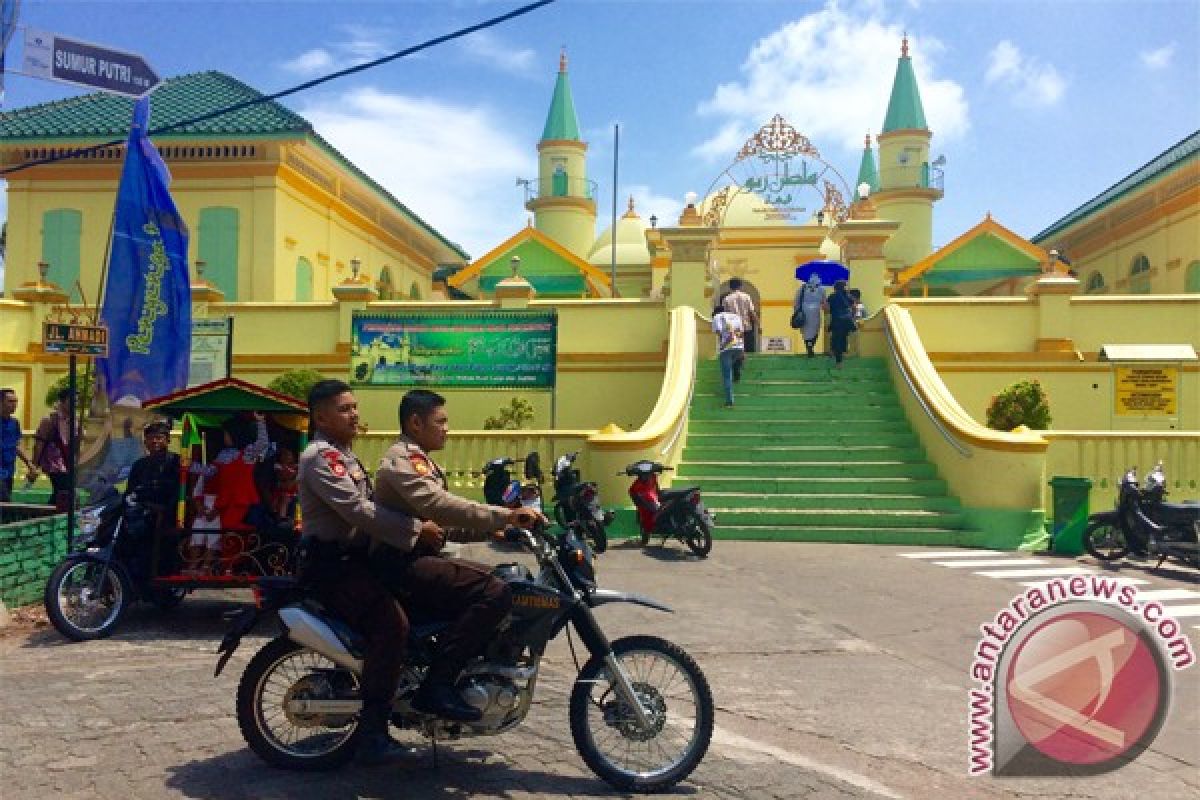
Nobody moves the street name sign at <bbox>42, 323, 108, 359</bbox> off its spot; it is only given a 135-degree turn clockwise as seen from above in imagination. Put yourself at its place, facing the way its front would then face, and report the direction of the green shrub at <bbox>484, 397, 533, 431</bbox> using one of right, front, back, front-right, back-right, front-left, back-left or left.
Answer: right

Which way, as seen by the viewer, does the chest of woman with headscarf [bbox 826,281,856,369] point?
away from the camera

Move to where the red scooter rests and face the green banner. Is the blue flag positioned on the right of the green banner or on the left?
left

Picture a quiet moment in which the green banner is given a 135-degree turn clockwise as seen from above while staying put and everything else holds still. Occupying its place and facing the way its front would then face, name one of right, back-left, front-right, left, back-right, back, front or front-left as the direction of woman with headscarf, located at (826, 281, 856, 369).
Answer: back-right

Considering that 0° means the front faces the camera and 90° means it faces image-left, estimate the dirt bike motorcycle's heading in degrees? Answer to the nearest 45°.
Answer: approximately 270°

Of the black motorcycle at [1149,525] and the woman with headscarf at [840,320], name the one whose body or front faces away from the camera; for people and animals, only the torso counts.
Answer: the woman with headscarf

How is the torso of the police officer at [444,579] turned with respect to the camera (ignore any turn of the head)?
to the viewer's right

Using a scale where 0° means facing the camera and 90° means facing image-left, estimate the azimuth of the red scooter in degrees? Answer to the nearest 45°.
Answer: approximately 135°

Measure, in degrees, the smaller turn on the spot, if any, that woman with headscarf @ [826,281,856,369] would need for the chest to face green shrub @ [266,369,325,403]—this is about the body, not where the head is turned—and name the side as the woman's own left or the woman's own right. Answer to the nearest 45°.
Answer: approximately 90° to the woman's own left

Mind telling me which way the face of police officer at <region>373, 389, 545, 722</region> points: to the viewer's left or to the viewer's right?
to the viewer's right

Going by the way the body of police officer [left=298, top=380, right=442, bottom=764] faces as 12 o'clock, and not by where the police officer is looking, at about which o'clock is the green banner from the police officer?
The green banner is roughly at 9 o'clock from the police officer.
